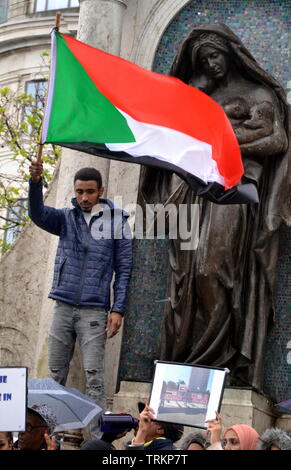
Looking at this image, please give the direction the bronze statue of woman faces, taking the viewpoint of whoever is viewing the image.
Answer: facing the viewer

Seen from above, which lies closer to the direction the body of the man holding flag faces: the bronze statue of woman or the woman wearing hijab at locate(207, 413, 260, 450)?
the woman wearing hijab

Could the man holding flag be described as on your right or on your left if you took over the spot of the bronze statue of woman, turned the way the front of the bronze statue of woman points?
on your right

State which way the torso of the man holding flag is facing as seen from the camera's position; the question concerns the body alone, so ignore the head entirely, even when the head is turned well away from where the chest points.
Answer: toward the camera

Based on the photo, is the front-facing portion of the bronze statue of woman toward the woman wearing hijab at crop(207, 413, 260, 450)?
yes

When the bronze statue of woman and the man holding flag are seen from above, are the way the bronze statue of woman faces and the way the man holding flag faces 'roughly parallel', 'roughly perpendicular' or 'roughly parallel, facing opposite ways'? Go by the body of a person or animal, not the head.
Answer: roughly parallel

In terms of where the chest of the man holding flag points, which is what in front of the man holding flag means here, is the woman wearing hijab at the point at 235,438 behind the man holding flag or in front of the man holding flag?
in front

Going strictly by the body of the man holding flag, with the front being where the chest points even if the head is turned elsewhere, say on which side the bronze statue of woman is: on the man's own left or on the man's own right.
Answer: on the man's own left

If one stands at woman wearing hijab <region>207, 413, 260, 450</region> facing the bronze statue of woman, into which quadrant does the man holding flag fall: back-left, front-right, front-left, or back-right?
front-left

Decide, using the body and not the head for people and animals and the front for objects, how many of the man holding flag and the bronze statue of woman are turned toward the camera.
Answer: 2

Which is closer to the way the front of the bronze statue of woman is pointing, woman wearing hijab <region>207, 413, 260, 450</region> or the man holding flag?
the woman wearing hijab

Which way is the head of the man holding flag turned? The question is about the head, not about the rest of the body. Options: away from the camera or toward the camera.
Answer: toward the camera
